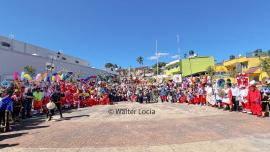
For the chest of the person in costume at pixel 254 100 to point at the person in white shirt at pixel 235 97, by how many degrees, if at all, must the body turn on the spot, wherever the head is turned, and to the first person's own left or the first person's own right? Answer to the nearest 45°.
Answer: approximately 90° to the first person's own right

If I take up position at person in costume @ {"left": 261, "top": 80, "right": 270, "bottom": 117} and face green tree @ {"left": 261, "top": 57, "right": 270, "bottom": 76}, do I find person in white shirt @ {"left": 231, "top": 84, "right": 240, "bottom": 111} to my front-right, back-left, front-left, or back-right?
front-left

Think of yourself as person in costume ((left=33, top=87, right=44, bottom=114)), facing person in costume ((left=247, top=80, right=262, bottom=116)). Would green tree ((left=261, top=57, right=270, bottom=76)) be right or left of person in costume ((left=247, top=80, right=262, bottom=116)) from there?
left

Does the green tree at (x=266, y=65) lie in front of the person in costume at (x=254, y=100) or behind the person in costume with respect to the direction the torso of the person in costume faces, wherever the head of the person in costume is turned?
behind

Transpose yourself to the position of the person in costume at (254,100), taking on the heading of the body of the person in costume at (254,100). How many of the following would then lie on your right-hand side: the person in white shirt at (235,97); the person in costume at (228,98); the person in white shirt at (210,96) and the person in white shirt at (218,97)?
4

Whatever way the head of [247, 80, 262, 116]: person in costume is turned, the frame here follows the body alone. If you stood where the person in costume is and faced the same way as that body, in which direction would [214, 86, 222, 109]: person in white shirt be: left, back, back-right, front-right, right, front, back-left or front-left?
right

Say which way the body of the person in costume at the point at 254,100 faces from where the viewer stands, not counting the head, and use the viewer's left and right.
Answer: facing the viewer and to the left of the viewer

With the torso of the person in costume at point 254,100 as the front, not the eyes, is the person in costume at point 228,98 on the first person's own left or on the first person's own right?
on the first person's own right

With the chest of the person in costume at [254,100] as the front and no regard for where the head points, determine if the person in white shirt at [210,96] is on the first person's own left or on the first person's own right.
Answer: on the first person's own right

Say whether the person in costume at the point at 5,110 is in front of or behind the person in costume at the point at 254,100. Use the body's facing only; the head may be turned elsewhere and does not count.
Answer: in front

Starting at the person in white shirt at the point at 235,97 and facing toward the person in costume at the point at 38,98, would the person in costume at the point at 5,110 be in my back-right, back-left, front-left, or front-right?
front-left
